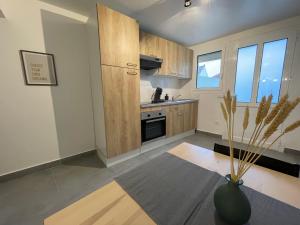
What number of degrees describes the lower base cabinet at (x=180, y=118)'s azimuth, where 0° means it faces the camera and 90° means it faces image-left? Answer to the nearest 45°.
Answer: approximately 315°

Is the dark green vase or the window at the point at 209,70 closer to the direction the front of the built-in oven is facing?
the dark green vase

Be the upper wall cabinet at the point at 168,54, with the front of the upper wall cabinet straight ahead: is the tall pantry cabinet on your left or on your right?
on your right

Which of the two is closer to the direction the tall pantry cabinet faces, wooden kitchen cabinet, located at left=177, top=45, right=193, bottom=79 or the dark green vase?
the dark green vase

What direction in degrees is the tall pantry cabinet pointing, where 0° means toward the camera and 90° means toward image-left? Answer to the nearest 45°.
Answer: approximately 315°

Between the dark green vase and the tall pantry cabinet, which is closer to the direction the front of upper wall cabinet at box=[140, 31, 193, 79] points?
the dark green vase
